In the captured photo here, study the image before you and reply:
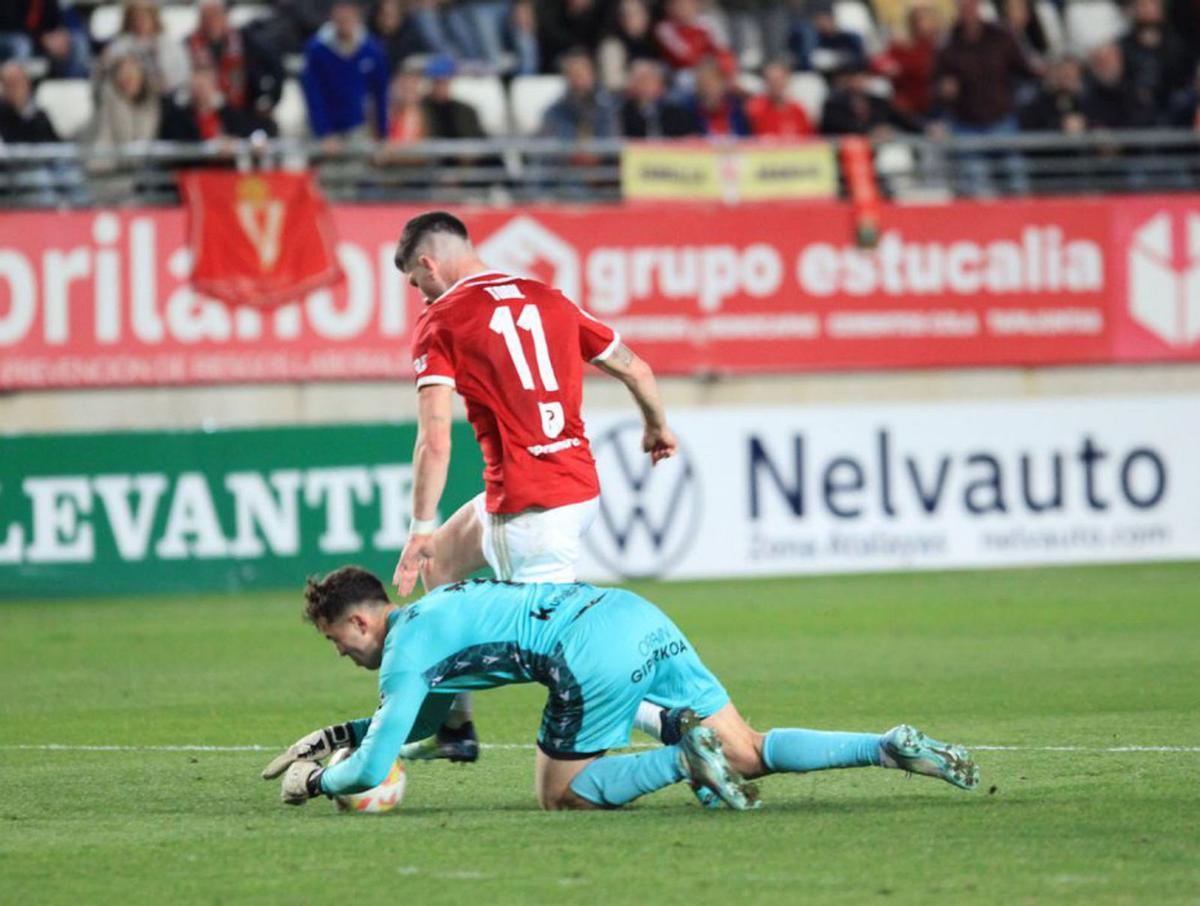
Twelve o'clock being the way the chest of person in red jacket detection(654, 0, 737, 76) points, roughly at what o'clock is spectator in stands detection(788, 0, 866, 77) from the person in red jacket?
The spectator in stands is roughly at 8 o'clock from the person in red jacket.

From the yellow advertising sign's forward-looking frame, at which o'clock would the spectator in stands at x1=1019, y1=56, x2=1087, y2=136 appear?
The spectator in stands is roughly at 8 o'clock from the yellow advertising sign.

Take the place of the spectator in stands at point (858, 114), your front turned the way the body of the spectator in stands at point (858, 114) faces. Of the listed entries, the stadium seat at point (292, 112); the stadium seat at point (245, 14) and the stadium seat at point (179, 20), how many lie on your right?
3

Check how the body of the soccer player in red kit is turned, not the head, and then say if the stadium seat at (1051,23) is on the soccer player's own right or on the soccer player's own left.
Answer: on the soccer player's own right

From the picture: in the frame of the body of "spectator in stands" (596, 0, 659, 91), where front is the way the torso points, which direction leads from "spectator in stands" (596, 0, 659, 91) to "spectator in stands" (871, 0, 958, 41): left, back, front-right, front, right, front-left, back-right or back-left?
back-left
